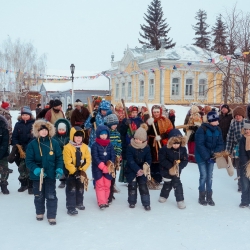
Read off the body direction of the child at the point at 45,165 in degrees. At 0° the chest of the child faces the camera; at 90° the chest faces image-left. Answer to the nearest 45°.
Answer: approximately 0°

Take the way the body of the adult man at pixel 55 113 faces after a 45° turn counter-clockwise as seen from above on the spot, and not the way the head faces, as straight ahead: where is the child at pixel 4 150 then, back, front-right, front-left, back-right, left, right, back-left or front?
back-right

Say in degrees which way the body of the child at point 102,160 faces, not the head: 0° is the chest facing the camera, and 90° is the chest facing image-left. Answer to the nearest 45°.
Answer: approximately 0°

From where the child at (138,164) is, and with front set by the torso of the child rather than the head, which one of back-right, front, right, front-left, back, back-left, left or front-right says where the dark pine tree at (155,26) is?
back
